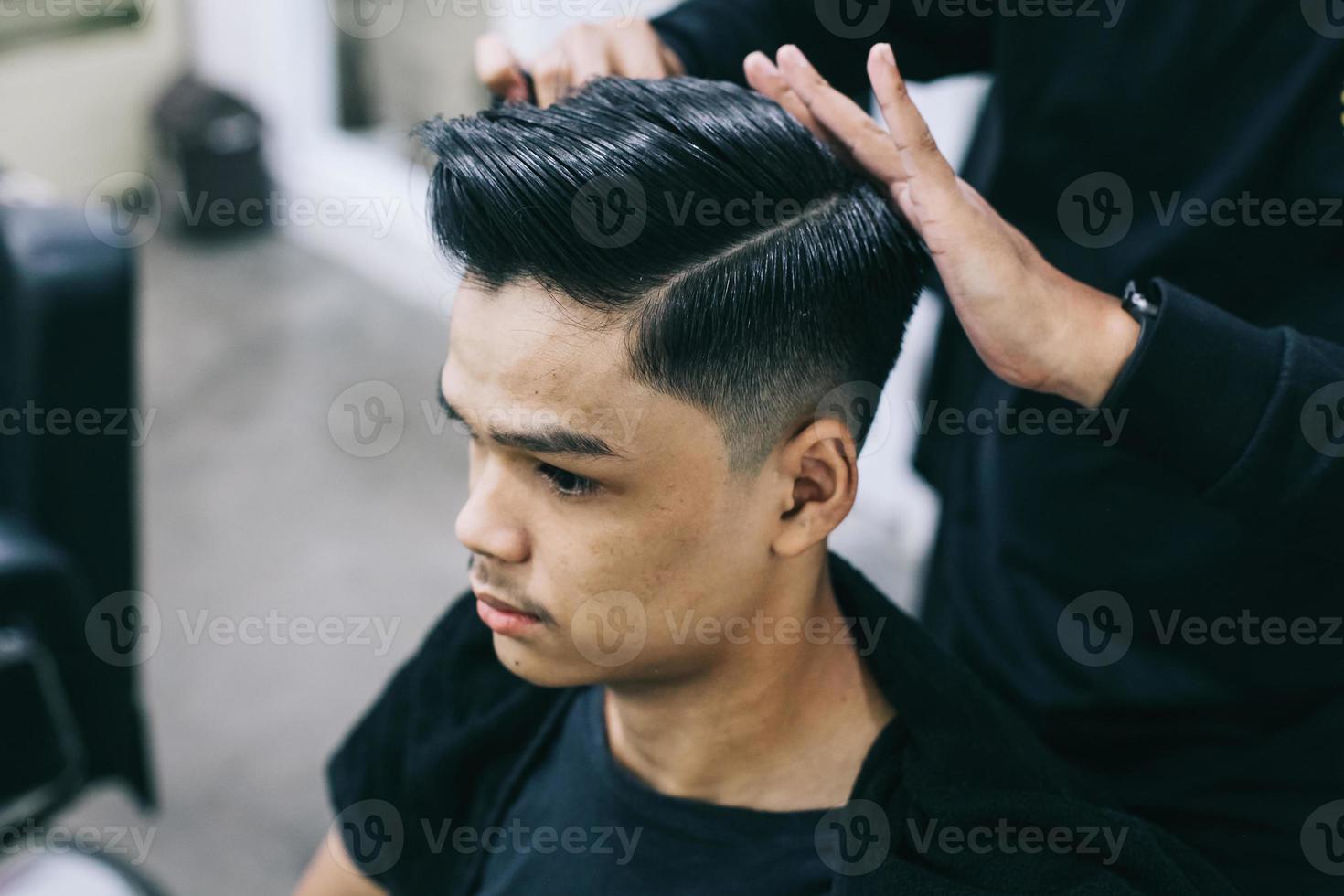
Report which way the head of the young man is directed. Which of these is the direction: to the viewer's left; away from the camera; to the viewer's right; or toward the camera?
to the viewer's left

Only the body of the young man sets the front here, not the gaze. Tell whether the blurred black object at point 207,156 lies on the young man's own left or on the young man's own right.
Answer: on the young man's own right

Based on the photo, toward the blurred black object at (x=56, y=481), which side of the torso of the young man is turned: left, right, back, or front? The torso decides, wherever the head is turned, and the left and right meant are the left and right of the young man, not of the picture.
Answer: right

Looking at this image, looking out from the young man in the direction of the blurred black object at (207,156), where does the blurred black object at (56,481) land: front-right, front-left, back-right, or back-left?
front-left

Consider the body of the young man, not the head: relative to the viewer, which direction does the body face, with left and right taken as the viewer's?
facing the viewer and to the left of the viewer
